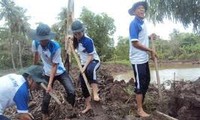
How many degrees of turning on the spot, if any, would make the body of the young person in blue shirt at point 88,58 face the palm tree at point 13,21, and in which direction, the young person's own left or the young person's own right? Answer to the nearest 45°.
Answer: approximately 135° to the young person's own right

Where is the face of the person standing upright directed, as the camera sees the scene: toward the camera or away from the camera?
toward the camera

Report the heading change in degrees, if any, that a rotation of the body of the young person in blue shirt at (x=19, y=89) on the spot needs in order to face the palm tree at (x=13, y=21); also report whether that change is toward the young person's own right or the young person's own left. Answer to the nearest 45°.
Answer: approximately 90° to the young person's own left

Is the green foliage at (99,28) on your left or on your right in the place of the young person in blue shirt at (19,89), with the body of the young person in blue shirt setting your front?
on your left

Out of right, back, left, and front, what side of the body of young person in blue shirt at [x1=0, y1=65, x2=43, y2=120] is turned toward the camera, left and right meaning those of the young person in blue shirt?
right

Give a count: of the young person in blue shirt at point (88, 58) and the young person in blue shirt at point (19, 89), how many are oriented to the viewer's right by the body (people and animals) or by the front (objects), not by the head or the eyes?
1

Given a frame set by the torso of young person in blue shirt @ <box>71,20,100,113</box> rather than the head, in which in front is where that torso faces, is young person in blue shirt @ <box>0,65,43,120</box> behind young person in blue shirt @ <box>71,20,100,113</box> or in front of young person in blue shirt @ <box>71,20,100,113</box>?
in front

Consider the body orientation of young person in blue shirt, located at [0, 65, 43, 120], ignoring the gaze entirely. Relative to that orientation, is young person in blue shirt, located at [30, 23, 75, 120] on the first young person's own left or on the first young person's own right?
on the first young person's own left

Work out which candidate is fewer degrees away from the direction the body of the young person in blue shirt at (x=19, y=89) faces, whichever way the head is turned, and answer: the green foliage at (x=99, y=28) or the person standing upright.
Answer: the person standing upright

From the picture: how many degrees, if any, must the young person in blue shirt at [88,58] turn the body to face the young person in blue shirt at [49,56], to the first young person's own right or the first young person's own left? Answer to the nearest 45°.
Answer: approximately 45° to the first young person's own right

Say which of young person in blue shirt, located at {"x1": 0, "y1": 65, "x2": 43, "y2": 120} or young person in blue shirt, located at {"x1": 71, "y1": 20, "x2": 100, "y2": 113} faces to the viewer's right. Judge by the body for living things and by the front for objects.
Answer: young person in blue shirt, located at {"x1": 0, "y1": 65, "x2": 43, "y2": 120}

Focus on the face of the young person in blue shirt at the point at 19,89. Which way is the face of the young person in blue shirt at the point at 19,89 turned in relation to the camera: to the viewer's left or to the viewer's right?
to the viewer's right

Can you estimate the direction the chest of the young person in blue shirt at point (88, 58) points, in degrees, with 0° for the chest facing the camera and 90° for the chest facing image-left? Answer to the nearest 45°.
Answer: approximately 45°

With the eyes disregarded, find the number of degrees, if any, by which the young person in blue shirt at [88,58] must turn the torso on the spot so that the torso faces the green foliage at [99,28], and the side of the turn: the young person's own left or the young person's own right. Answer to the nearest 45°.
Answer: approximately 135° to the young person's own right
